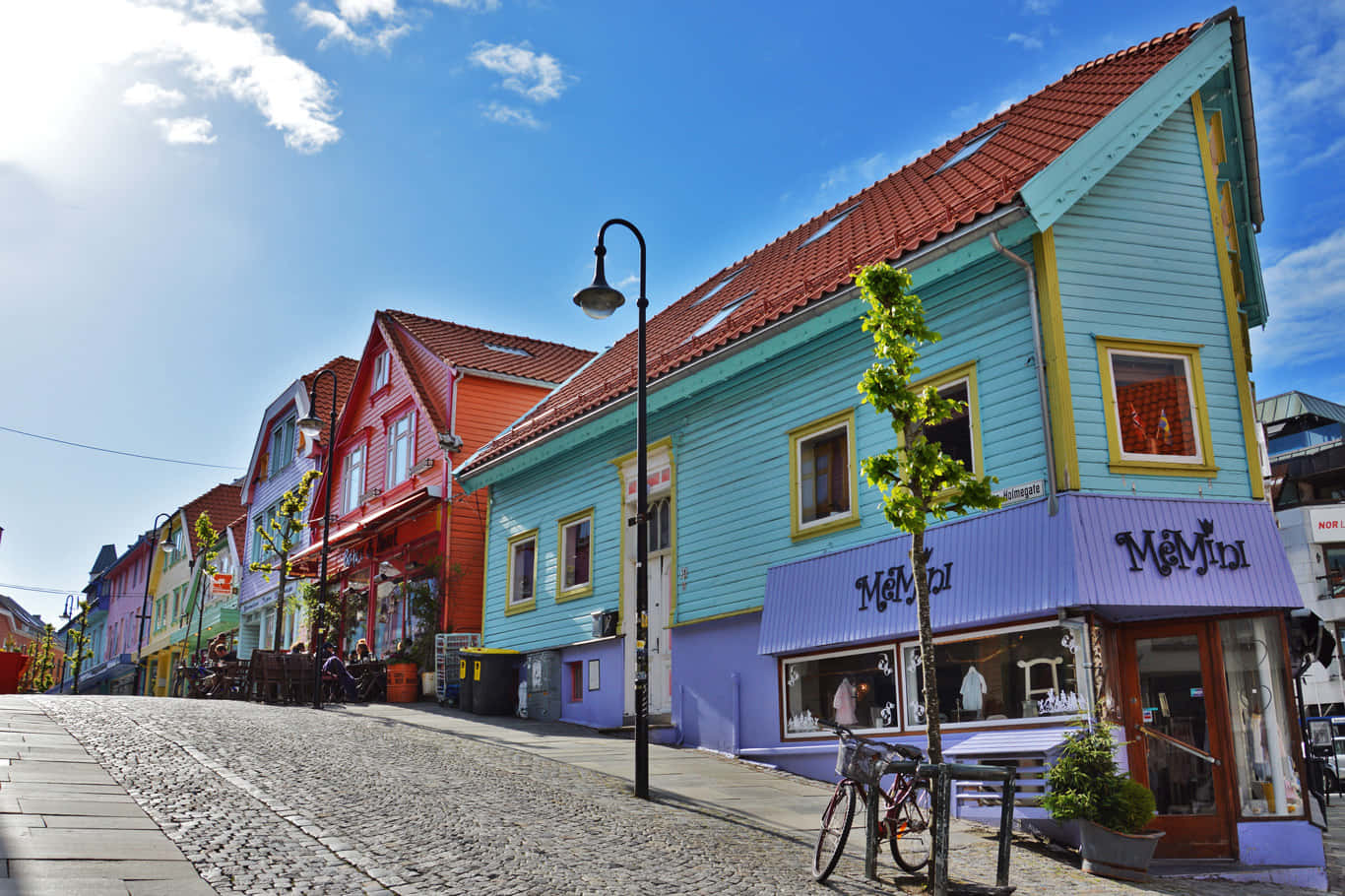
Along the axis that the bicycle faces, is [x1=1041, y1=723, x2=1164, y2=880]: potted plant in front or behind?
behind

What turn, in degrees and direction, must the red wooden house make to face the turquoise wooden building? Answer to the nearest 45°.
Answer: approximately 45° to its left

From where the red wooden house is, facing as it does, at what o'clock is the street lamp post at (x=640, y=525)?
The street lamp post is roughly at 10 o'clock from the red wooden house.

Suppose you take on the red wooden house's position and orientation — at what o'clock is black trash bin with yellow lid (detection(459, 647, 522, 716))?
The black trash bin with yellow lid is roughly at 10 o'clock from the red wooden house.

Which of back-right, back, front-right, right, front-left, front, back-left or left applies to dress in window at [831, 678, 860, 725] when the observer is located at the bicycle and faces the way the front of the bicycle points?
back-right

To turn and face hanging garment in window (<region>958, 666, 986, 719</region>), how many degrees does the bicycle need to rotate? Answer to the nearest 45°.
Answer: approximately 135° to its right

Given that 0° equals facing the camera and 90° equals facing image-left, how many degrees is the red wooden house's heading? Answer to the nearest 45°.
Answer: approximately 45°
